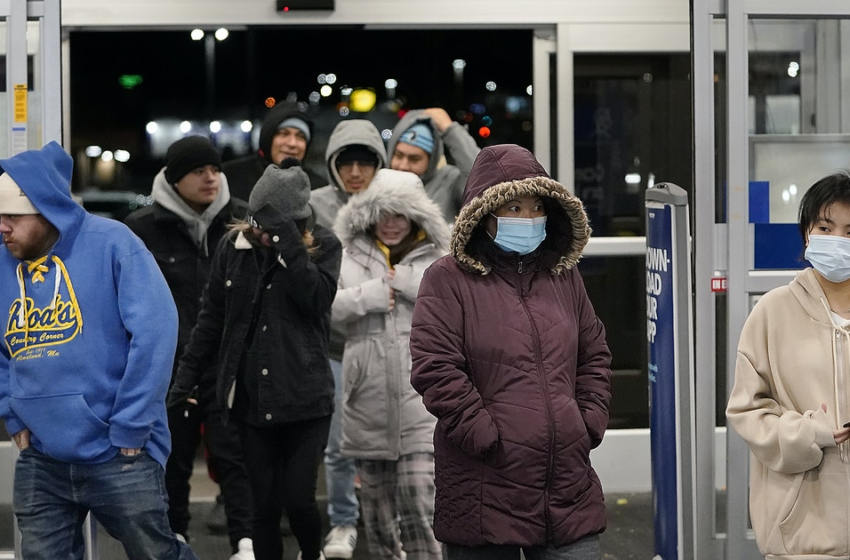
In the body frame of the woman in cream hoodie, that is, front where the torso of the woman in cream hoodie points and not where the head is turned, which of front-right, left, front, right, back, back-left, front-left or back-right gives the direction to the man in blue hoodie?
back-right

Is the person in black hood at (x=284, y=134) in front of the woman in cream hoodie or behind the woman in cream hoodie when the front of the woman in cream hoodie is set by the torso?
behind

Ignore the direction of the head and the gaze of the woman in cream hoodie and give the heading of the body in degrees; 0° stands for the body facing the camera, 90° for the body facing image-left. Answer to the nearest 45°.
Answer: approximately 315°

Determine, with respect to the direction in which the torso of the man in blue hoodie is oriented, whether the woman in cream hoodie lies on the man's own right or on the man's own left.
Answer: on the man's own left

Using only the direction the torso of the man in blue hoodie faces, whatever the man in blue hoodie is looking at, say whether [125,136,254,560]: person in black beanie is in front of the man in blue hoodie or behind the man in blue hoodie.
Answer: behind

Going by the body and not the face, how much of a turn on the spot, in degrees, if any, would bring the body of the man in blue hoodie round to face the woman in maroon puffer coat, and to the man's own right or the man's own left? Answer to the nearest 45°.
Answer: approximately 90° to the man's own left

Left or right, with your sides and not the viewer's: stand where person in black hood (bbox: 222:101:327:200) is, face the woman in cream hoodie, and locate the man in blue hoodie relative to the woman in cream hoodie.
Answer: right

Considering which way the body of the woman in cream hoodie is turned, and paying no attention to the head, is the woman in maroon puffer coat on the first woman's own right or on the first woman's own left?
on the first woman's own right
